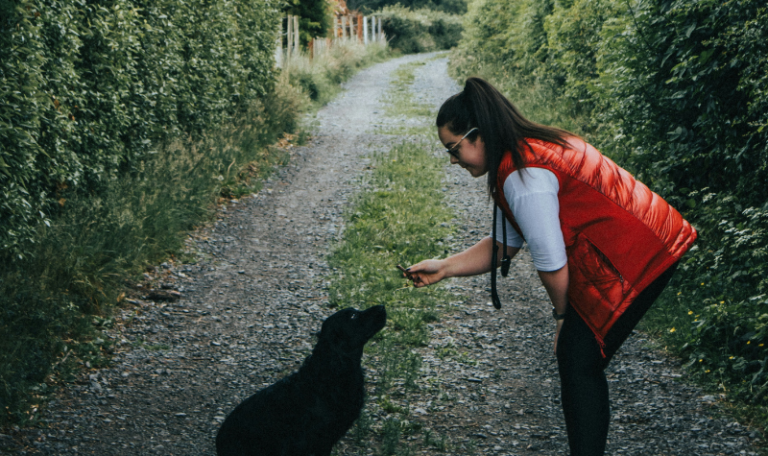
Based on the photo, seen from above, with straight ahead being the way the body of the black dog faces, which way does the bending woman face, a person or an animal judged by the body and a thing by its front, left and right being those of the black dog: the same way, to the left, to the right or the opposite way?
the opposite way

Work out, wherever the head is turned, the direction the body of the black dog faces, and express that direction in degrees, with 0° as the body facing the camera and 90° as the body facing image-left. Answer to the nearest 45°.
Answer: approximately 270°

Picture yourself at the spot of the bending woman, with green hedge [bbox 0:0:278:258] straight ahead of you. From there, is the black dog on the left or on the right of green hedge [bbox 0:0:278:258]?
left

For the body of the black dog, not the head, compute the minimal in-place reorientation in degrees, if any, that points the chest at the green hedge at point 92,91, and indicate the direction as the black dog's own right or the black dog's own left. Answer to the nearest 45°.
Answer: approximately 135° to the black dog's own left

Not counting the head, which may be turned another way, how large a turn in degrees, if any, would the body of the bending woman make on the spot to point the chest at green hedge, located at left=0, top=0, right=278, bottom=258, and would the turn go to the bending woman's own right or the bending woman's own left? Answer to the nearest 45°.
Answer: approximately 45° to the bending woman's own right

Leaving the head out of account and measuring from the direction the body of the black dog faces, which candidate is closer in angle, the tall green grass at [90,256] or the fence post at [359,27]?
the fence post

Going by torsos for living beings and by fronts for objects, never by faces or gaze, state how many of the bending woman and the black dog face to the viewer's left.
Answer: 1

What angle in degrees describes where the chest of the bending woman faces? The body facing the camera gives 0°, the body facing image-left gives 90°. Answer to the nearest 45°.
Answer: approximately 90°

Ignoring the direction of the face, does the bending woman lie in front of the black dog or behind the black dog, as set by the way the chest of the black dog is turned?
in front

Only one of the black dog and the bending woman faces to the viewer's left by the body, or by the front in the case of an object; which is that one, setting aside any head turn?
the bending woman

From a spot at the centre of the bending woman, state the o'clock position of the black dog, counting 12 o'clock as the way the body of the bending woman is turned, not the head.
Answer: The black dog is roughly at 12 o'clock from the bending woman.

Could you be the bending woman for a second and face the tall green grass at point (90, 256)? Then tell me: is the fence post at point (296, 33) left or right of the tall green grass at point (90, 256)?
right

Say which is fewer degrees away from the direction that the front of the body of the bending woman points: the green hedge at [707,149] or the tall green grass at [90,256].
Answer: the tall green grass

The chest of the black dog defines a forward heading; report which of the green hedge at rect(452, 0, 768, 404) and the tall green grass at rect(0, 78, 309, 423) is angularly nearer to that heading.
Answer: the green hedge
